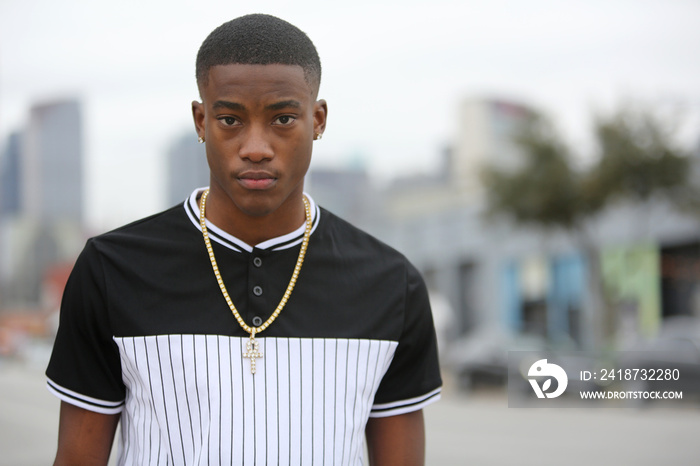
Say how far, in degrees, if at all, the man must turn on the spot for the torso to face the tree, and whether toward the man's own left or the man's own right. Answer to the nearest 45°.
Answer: approximately 135° to the man's own left

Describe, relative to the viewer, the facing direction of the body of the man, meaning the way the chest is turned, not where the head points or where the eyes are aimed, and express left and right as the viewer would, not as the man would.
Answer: facing the viewer

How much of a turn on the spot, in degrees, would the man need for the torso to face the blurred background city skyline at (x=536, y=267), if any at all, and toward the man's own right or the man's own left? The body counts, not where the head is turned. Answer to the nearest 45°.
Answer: approximately 180°

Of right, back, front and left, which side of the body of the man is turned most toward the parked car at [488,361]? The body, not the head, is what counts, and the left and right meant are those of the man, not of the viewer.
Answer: back
